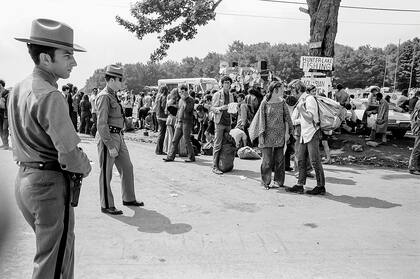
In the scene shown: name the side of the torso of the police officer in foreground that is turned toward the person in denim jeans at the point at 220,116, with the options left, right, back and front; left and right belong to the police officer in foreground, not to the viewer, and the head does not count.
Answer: front

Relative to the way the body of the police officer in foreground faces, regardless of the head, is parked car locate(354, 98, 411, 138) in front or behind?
in front

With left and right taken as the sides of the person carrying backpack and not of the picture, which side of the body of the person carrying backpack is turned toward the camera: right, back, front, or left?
left

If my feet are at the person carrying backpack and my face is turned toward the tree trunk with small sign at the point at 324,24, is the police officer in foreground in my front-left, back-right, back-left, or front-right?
back-left

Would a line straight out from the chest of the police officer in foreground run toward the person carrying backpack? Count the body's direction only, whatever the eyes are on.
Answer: yes

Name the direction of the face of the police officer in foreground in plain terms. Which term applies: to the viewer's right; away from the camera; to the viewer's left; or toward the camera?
to the viewer's right

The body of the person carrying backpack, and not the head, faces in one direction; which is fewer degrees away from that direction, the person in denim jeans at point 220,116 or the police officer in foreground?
the person in denim jeans

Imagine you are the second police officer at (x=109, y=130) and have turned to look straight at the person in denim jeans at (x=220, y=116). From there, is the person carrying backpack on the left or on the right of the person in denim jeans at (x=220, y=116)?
right

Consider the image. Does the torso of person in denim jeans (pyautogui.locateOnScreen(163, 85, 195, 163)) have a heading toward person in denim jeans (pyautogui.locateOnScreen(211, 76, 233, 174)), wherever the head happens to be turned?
no

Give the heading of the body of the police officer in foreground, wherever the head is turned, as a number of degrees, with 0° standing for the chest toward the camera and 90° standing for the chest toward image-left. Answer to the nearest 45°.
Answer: approximately 225°

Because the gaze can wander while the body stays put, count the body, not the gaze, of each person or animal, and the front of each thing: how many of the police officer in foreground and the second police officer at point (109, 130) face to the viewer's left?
0

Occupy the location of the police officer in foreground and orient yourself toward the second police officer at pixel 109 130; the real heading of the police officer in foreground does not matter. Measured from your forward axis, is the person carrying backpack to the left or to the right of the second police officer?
right
